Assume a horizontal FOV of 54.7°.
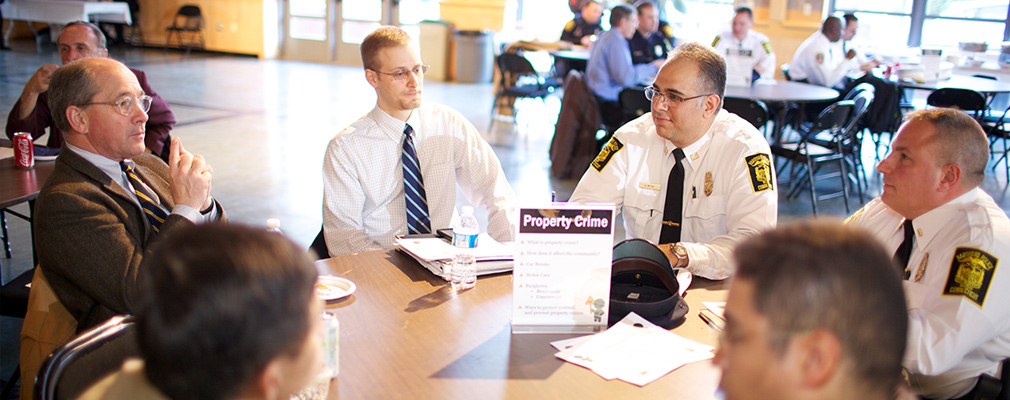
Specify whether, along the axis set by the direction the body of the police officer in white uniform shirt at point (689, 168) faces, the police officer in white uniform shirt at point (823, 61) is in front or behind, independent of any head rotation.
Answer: behind

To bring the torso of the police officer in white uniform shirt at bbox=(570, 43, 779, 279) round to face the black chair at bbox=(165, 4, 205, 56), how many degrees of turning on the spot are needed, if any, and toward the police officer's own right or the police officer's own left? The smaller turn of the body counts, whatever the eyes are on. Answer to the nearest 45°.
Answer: approximately 90° to the police officer's own right

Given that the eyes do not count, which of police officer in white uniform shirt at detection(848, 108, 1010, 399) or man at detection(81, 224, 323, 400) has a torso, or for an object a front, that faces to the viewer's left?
the police officer in white uniform shirt

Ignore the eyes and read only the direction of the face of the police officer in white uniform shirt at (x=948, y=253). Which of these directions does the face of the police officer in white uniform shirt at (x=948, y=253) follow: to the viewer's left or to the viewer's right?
to the viewer's left

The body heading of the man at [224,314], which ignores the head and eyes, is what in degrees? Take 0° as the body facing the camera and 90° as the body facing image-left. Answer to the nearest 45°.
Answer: approximately 225°

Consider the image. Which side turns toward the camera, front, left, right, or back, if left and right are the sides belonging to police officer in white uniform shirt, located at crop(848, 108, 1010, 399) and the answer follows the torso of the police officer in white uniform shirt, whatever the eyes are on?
left

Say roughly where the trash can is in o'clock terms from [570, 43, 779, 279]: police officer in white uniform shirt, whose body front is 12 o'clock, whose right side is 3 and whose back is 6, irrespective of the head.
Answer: The trash can is roughly at 4 o'clock from the police officer in white uniform shirt.

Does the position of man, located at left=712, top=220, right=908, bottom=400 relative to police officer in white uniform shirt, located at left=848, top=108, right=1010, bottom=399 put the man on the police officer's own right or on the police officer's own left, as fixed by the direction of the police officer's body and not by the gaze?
on the police officer's own left

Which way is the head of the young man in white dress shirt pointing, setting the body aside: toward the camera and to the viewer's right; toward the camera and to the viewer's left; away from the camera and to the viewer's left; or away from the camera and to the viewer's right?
toward the camera and to the viewer's right

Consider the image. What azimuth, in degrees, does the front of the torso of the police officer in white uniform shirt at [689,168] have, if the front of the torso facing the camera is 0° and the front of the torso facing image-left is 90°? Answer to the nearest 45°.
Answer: approximately 45°

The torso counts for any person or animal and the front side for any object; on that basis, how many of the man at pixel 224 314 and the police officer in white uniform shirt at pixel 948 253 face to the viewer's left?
1
